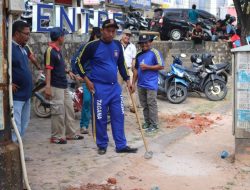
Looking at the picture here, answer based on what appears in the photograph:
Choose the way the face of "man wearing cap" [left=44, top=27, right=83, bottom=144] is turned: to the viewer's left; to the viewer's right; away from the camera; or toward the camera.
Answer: to the viewer's right

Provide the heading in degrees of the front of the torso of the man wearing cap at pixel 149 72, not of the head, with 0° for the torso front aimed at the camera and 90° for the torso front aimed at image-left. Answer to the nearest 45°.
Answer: approximately 45°

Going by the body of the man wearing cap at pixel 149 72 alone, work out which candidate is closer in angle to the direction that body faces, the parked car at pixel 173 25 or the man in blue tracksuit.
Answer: the man in blue tracksuit

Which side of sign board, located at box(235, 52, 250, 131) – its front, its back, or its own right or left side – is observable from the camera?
front
